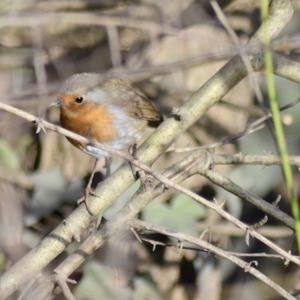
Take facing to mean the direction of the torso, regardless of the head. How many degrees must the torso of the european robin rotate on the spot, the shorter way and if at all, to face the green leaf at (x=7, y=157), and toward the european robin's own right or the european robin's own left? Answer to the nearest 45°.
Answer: approximately 45° to the european robin's own right

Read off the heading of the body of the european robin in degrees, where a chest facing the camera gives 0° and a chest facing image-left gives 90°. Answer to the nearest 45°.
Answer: approximately 90°
